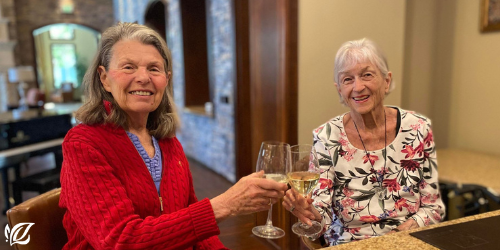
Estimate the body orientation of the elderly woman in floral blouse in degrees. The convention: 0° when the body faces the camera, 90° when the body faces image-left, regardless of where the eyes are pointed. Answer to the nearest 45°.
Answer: approximately 0°

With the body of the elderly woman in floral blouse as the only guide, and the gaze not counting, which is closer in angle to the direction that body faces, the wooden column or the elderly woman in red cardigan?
the elderly woman in red cardigan

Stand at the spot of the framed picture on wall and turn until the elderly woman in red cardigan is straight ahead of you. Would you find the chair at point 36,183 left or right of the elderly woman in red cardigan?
right

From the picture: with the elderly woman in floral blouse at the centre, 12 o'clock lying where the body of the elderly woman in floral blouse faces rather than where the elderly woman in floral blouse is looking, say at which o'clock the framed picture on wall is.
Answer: The framed picture on wall is roughly at 7 o'clock from the elderly woman in floral blouse.

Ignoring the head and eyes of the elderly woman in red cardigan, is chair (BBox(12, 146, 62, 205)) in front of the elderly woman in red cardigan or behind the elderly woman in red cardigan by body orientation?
behind

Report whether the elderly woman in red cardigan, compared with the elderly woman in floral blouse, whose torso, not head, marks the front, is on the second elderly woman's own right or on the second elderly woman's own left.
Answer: on the second elderly woman's own right

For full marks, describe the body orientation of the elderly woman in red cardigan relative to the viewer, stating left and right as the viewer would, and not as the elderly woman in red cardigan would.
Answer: facing the viewer and to the right of the viewer

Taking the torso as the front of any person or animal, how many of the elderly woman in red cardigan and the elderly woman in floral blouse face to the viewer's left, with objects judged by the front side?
0

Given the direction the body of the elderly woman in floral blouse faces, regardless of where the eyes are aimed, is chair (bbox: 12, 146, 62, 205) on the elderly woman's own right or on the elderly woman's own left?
on the elderly woman's own right
